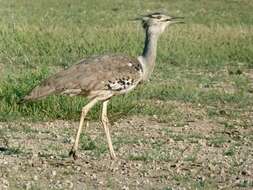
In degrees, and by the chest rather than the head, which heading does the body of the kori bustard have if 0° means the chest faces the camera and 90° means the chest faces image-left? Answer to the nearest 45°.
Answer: approximately 270°
